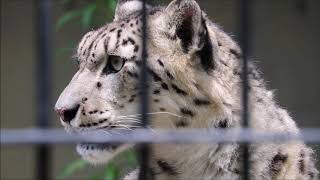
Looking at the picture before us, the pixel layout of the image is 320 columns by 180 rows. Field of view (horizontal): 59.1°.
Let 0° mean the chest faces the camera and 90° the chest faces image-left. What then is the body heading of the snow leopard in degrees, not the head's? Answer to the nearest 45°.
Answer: approximately 90°
